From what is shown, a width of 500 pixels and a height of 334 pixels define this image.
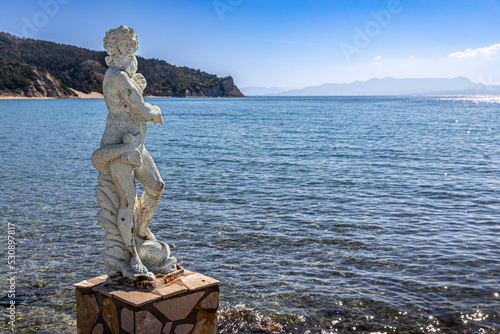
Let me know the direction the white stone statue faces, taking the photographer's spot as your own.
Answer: facing the viewer and to the right of the viewer
